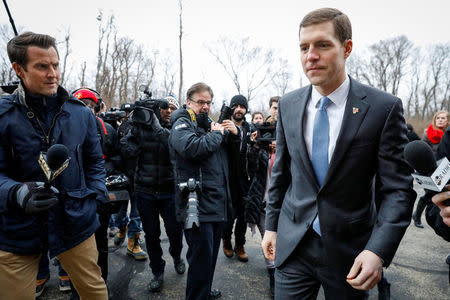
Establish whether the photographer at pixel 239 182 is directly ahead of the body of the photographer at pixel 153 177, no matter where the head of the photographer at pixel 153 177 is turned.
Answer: no

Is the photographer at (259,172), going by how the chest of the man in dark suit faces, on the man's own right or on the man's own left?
on the man's own right

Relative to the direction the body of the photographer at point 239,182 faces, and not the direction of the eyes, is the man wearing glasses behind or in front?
in front

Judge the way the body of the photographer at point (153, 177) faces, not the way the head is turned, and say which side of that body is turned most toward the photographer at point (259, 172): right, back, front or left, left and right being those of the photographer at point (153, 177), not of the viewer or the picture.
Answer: left

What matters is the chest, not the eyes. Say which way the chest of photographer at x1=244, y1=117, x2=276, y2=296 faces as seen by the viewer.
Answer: toward the camera

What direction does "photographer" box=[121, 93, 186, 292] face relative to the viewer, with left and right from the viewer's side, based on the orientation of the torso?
facing the viewer

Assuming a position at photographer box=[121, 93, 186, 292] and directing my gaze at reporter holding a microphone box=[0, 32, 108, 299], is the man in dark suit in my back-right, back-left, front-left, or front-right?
front-left

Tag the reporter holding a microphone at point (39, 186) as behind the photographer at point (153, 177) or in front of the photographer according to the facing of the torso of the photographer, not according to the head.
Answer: in front

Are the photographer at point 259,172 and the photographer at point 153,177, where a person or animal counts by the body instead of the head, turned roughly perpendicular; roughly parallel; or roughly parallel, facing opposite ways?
roughly parallel

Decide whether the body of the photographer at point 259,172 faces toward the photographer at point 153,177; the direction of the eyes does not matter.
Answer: no

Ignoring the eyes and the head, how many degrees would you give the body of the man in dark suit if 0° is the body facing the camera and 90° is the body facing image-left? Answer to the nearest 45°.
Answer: approximately 45°

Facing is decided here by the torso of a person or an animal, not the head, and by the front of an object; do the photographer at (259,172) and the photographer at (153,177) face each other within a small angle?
no

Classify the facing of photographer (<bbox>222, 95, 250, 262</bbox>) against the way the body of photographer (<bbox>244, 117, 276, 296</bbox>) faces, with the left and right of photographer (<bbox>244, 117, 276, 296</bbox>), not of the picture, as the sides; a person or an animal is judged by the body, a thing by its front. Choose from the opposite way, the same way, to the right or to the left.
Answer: the same way

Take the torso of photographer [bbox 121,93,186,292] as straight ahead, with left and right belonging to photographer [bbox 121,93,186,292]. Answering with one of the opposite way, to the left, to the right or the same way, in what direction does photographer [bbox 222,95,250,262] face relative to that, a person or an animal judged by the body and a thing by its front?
the same way

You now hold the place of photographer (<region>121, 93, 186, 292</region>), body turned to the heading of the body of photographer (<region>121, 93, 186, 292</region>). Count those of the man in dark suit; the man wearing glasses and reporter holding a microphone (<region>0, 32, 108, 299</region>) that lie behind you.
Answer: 0

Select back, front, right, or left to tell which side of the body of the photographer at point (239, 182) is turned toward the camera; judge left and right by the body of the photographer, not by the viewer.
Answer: front
